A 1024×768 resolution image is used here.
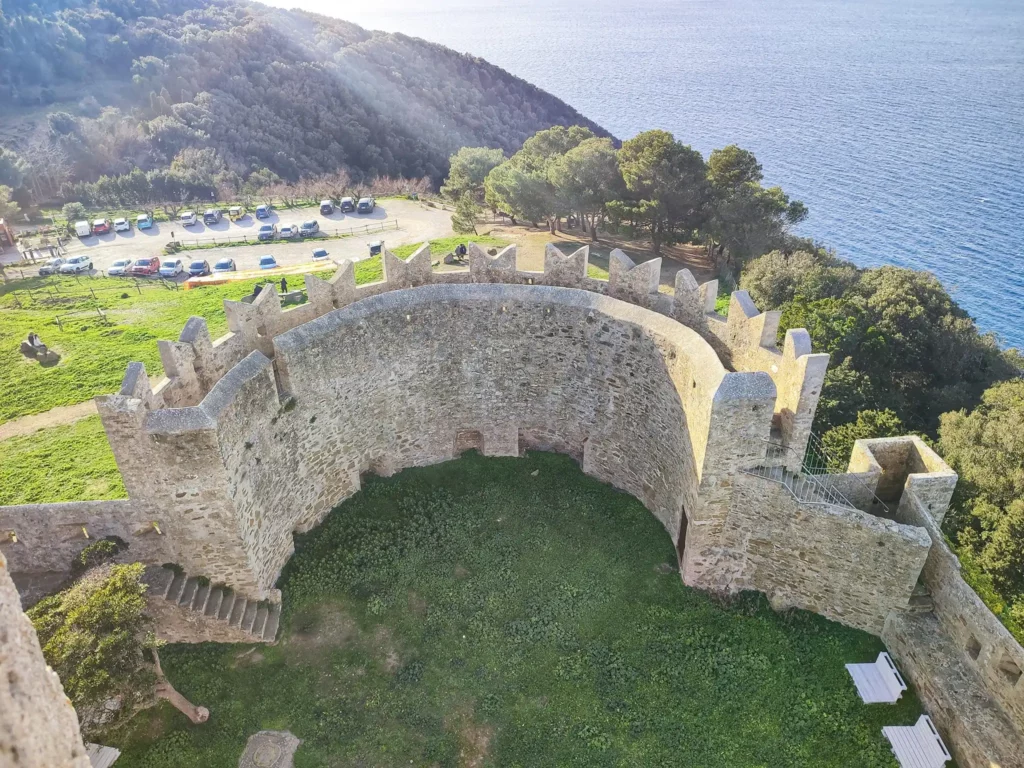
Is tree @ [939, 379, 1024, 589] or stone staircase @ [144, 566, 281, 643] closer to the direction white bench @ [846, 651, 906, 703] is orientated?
the stone staircase

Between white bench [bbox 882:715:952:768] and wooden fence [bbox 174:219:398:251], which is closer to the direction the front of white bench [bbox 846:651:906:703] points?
the wooden fence

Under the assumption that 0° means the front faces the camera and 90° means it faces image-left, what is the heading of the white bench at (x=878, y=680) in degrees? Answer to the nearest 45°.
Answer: approximately 90°
